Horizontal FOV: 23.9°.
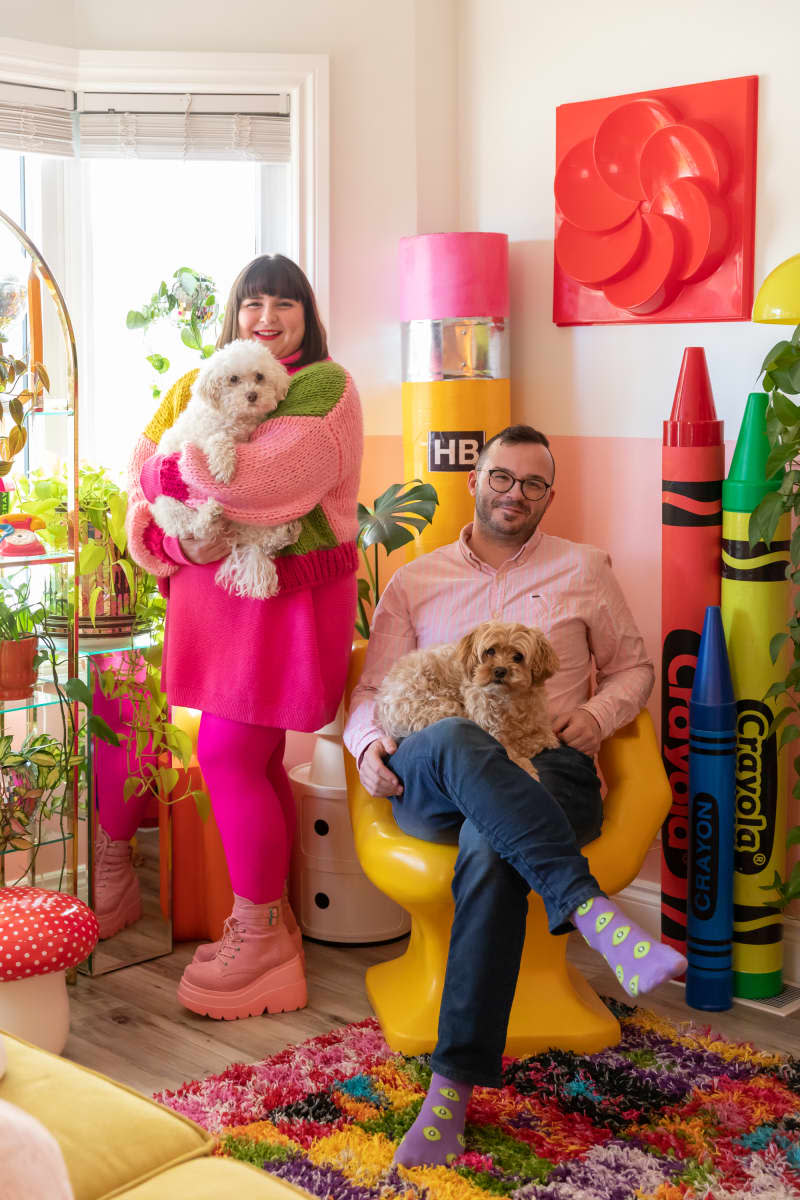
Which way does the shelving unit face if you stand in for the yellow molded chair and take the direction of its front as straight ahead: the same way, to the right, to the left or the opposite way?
the same way

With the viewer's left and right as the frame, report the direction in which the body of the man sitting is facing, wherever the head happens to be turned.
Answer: facing the viewer

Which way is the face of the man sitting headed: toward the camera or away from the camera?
toward the camera

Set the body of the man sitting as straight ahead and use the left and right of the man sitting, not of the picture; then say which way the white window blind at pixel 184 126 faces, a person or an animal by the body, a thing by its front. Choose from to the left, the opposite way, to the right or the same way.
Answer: the same way

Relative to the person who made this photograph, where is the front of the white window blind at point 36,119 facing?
facing the viewer and to the right of the viewer

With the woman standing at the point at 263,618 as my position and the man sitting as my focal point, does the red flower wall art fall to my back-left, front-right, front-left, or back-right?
front-left

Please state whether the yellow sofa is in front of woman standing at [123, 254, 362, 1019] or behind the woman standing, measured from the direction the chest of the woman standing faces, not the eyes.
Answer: in front

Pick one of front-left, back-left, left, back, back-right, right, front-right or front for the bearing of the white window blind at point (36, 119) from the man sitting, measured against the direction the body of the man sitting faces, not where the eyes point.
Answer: back-right

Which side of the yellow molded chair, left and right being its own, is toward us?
front

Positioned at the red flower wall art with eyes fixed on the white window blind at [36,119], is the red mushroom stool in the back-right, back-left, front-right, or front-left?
front-left

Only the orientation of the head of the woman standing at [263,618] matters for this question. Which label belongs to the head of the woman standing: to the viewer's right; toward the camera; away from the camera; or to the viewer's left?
toward the camera

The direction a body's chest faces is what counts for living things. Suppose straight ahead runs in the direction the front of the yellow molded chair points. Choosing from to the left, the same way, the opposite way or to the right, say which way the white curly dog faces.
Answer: the same way

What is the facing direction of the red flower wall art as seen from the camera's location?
facing the viewer and to the left of the viewer
